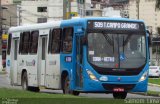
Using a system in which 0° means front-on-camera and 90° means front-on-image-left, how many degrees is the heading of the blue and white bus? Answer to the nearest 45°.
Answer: approximately 315°
